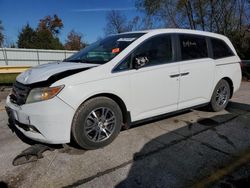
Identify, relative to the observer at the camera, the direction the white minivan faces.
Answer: facing the viewer and to the left of the viewer

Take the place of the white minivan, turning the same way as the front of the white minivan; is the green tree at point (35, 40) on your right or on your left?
on your right

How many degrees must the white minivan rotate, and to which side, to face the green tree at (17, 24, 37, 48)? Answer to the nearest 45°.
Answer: approximately 90° to its right
